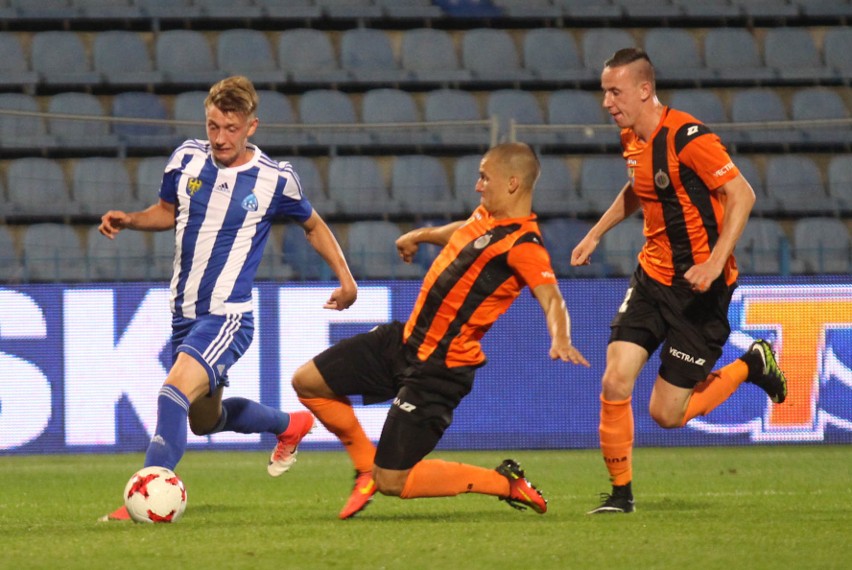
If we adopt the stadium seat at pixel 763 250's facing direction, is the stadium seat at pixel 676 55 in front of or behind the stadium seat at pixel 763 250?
behind

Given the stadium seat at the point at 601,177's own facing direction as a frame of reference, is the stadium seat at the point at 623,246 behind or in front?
in front

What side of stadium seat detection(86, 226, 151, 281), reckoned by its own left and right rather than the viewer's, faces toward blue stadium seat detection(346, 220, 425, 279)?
left

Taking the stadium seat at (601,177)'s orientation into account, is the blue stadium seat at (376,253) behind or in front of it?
in front

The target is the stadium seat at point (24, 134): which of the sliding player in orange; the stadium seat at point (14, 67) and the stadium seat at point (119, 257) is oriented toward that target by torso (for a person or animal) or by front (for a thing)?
the stadium seat at point (14, 67)

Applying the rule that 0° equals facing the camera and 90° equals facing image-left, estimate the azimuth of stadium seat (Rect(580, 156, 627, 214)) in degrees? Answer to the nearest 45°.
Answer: approximately 0°

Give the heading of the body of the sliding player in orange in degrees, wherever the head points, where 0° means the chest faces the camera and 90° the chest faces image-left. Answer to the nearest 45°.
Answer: approximately 45°

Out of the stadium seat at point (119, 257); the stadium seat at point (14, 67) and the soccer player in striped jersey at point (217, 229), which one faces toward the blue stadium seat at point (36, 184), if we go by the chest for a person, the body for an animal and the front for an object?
the stadium seat at point (14, 67)

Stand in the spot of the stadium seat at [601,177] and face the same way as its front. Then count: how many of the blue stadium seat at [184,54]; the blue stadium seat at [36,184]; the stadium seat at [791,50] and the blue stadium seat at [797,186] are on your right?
2

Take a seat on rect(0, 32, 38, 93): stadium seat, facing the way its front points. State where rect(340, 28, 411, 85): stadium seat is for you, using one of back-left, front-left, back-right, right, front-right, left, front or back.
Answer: left

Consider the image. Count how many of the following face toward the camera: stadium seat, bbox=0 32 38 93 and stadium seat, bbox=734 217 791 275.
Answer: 2

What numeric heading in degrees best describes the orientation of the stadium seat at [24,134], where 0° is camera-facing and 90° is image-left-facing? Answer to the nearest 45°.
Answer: approximately 0°
